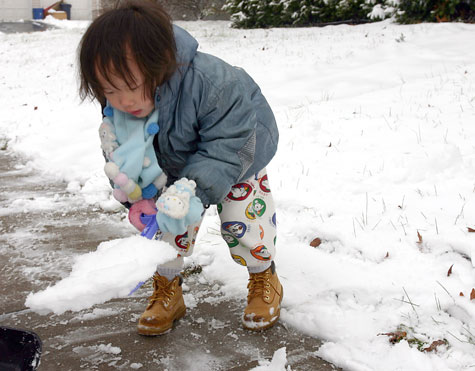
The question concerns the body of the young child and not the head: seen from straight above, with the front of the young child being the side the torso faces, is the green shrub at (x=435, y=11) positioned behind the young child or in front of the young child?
behind

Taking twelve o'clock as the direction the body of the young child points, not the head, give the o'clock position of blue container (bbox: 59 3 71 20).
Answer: The blue container is roughly at 4 o'clock from the young child.

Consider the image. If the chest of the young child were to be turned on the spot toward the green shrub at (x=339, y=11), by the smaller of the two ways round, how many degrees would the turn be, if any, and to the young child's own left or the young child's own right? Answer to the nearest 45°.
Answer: approximately 135° to the young child's own right

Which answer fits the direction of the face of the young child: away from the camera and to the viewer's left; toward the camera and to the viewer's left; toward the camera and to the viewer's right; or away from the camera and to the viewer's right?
toward the camera and to the viewer's left

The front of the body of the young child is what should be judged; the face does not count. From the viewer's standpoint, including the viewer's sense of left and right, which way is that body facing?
facing the viewer and to the left of the viewer
